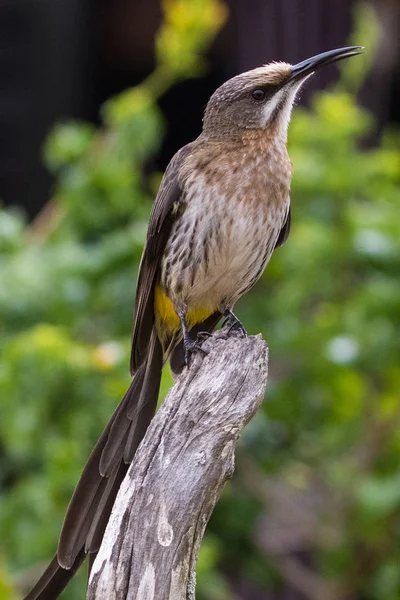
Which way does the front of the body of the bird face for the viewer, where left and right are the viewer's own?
facing the viewer and to the right of the viewer
